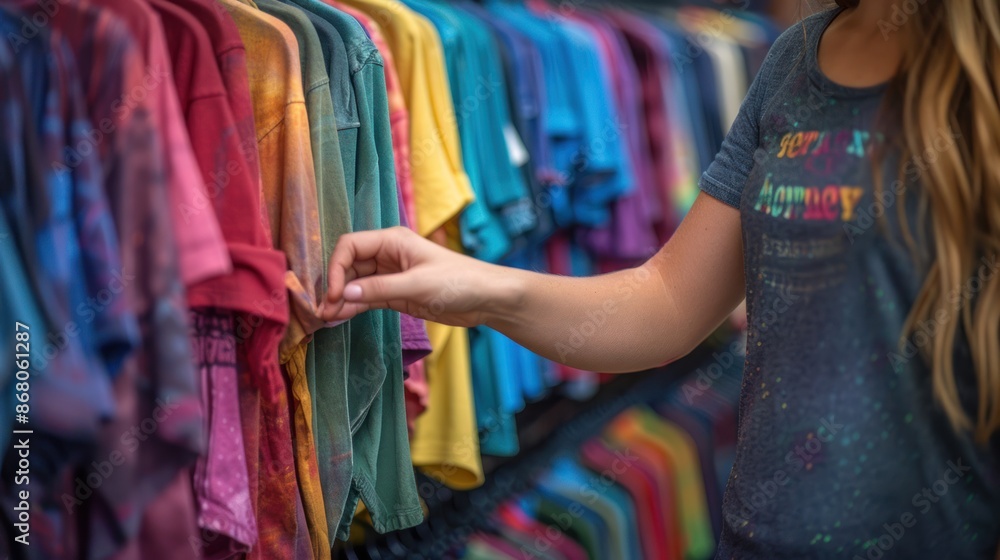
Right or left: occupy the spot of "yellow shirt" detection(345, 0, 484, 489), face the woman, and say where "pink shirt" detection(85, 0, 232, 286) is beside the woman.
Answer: right

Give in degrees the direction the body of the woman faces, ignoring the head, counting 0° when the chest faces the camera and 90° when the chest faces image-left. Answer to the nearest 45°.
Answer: approximately 45°
